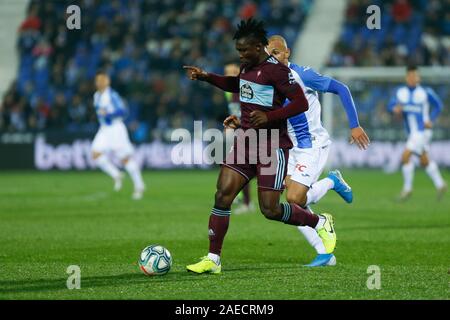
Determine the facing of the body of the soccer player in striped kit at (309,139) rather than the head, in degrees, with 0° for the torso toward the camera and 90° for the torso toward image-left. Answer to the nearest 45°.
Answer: approximately 45°

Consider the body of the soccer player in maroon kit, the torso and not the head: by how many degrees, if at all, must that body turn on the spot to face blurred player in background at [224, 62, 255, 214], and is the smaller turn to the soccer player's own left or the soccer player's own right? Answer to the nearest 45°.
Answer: approximately 135° to the soccer player's own right

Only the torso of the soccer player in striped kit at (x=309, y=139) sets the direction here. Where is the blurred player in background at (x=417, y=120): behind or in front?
behind

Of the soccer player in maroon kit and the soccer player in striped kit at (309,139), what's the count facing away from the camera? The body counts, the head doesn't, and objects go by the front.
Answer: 0

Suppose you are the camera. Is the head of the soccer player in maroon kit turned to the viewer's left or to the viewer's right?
to the viewer's left

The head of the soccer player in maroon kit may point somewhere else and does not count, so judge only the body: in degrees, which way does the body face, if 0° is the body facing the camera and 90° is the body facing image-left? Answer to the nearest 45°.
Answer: approximately 45°
